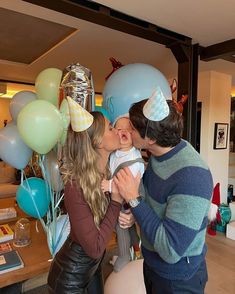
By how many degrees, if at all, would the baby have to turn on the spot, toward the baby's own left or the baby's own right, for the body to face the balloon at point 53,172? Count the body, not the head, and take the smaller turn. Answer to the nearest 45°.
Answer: approximately 135° to the baby's own right

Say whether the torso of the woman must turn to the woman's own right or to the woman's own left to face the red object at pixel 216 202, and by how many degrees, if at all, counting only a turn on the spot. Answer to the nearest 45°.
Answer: approximately 45° to the woman's own left

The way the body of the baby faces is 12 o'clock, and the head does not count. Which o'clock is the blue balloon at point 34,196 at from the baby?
The blue balloon is roughly at 4 o'clock from the baby.

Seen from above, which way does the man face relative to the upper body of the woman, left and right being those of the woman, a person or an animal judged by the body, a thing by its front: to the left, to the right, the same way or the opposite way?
the opposite way

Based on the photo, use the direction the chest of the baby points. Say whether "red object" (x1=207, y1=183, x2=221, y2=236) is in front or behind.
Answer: behind

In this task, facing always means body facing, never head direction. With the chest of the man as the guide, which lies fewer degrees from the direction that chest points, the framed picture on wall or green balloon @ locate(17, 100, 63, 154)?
the green balloon

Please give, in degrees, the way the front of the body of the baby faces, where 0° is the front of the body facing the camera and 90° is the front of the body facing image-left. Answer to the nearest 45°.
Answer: approximately 0°

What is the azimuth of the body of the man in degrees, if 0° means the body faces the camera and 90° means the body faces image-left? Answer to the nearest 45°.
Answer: approximately 90°

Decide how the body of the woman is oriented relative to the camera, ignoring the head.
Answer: to the viewer's right

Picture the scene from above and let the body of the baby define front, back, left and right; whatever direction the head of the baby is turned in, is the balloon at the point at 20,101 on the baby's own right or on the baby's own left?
on the baby's own right

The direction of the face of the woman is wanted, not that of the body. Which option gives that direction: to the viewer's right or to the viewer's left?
to the viewer's right

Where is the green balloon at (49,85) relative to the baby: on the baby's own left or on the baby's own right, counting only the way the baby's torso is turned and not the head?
on the baby's own right
